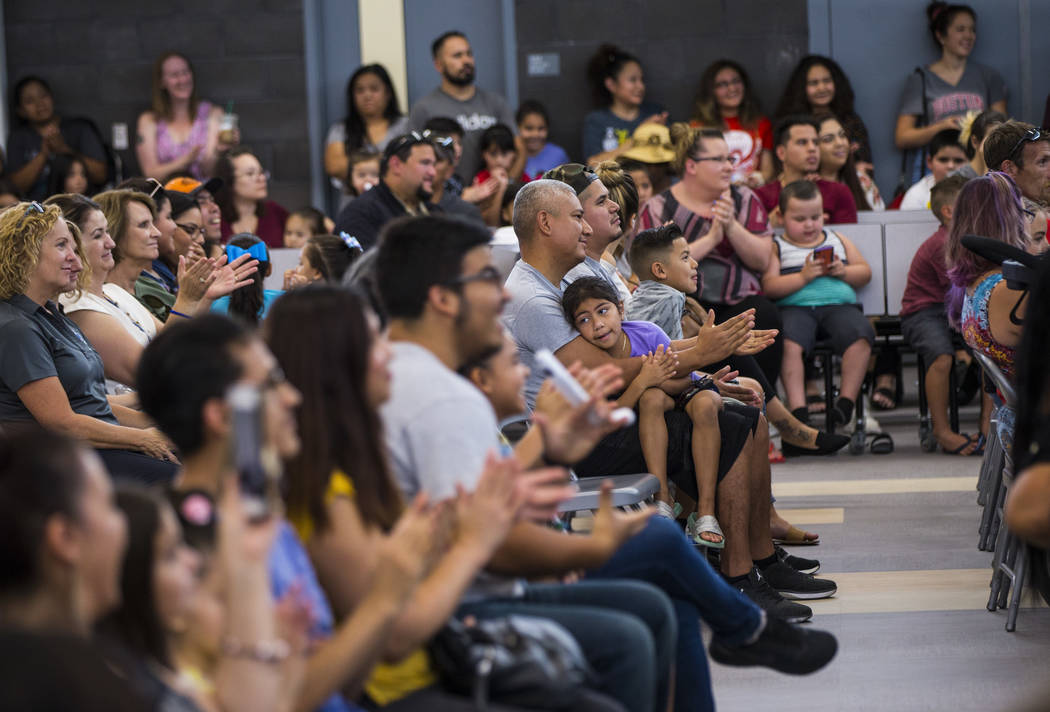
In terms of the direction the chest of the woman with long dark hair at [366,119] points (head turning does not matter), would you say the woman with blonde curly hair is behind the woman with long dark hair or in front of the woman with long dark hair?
in front

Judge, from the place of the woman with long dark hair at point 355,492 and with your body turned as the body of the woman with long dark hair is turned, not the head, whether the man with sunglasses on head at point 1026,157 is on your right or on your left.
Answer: on your left

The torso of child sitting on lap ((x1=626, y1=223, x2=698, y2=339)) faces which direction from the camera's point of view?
to the viewer's right

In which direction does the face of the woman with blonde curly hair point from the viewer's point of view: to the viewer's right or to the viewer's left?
to the viewer's right

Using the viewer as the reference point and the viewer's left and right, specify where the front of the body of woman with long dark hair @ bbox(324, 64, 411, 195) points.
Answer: facing the viewer

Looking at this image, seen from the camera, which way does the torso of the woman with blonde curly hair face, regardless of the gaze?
to the viewer's right

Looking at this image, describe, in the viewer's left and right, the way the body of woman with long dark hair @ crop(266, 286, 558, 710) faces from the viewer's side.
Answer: facing to the right of the viewer

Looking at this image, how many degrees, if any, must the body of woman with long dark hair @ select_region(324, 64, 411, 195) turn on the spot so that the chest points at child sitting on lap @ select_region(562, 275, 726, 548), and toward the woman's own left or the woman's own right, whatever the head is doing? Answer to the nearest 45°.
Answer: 0° — they already face them

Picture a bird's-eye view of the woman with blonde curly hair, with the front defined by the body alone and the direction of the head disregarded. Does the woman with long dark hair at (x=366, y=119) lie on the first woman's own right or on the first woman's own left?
on the first woman's own left
